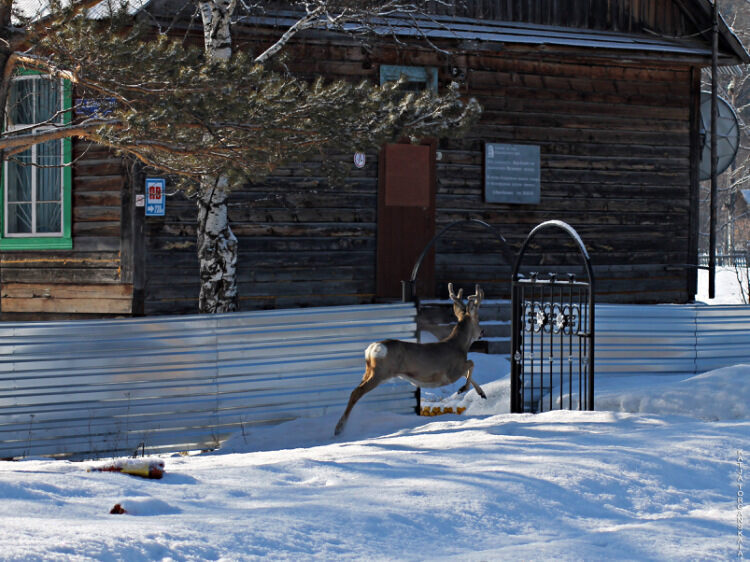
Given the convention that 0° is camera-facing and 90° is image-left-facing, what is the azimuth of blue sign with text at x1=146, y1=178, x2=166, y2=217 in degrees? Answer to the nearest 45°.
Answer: approximately 0°

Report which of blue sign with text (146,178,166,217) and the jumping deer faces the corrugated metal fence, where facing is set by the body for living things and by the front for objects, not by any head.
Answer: the blue sign with text

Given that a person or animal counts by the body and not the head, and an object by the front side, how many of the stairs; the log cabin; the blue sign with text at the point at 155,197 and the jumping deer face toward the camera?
3

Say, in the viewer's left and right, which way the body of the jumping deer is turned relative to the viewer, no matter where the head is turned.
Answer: facing away from the viewer and to the right of the viewer
